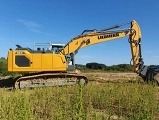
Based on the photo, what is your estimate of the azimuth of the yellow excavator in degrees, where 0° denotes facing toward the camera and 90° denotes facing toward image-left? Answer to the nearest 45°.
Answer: approximately 270°
